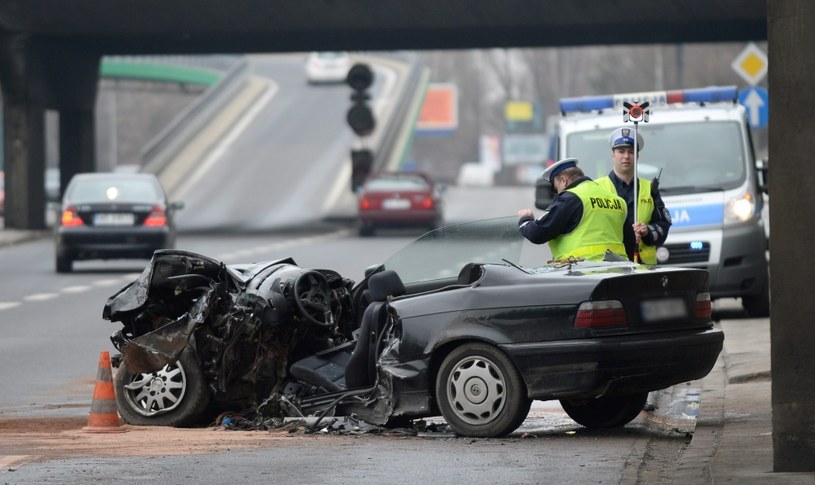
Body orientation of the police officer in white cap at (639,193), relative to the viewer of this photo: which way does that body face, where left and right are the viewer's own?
facing the viewer

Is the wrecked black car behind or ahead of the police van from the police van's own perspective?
ahead

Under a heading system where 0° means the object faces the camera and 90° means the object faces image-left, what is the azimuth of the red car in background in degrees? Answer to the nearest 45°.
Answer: approximately 180°

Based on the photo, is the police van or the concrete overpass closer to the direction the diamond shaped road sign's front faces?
the police van

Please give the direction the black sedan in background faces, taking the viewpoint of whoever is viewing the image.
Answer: facing away from the viewer

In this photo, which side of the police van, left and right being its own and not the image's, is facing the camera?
front

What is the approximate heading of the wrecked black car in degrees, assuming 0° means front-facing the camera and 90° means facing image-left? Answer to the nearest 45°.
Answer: approximately 135°

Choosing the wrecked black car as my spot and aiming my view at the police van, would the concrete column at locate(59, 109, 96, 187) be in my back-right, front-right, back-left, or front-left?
front-left

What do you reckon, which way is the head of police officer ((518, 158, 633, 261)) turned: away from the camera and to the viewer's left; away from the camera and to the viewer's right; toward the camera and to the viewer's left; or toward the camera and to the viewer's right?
away from the camera and to the viewer's left

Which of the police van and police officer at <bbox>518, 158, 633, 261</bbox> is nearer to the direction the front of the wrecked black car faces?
the police van

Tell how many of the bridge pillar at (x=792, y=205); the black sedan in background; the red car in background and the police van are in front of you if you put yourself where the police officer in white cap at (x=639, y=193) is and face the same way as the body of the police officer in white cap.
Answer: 1
